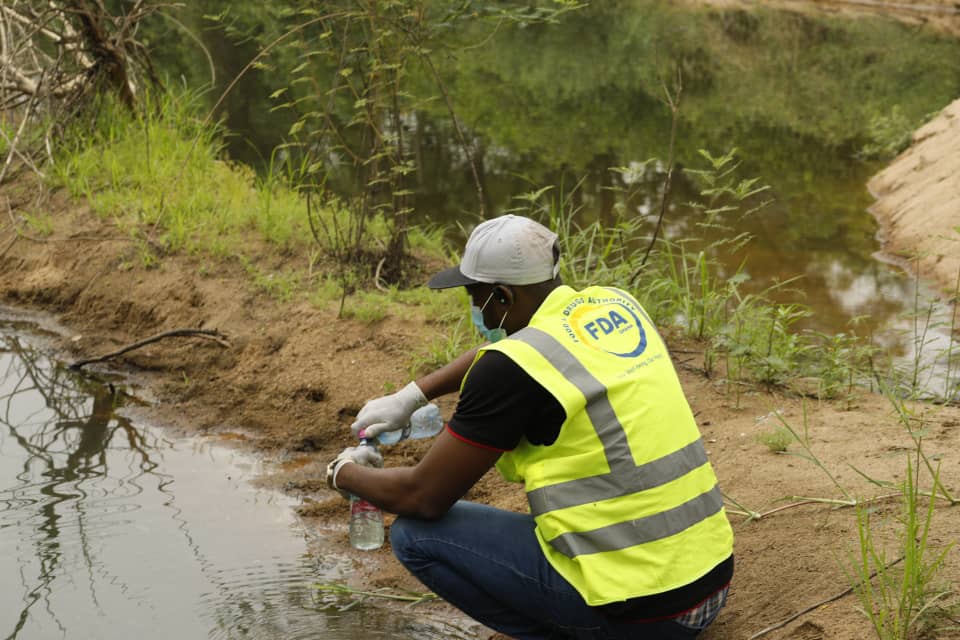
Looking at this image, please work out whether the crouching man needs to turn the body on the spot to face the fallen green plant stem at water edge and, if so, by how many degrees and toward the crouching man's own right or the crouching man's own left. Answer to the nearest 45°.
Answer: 0° — they already face it

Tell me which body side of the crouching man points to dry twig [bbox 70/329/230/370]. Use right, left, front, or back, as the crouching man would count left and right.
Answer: front

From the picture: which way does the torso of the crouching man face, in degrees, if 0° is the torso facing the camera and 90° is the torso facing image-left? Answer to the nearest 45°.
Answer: approximately 135°
